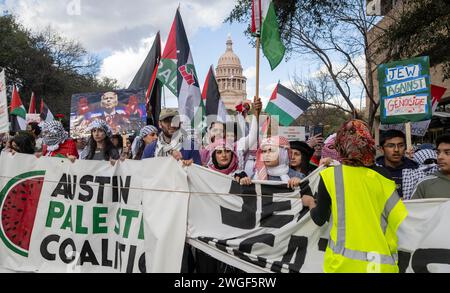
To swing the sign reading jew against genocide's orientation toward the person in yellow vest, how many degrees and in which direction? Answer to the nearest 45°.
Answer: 0° — it already faces them

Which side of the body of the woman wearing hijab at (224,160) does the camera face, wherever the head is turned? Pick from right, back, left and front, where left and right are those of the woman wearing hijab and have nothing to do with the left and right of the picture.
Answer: front

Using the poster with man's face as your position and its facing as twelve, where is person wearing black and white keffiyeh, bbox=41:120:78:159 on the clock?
The person wearing black and white keffiyeh is roughly at 2 o'clock from the poster with man's face.

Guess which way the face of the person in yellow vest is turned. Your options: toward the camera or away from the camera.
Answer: away from the camera

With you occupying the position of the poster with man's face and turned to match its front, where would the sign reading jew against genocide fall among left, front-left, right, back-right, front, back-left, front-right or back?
front-left

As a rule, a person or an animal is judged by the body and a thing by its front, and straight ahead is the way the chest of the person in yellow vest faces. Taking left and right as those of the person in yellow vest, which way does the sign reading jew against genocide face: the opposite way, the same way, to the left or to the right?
the opposite way

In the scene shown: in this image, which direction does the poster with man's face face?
toward the camera

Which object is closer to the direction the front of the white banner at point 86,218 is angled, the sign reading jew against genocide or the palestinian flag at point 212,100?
the sign reading jew against genocide

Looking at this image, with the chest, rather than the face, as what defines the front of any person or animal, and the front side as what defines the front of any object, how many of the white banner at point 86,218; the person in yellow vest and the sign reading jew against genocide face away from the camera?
1

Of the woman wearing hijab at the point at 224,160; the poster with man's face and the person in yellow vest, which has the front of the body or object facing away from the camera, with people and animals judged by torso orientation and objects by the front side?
the person in yellow vest

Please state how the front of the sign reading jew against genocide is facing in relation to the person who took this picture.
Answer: facing the viewer

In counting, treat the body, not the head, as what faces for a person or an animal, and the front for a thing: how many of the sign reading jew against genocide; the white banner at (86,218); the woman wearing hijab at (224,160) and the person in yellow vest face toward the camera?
3
